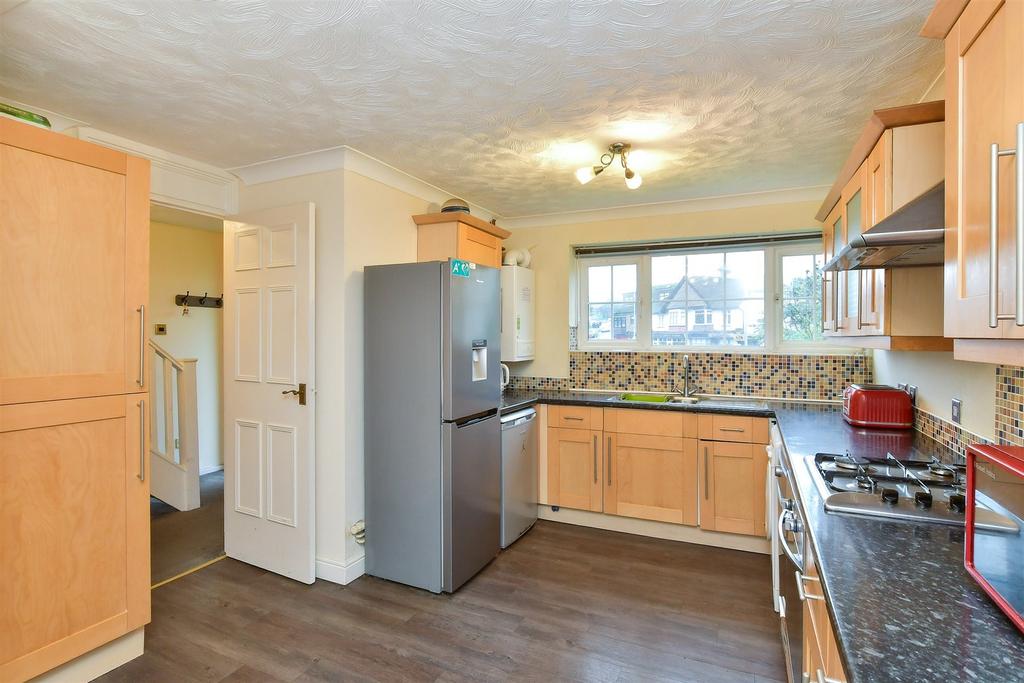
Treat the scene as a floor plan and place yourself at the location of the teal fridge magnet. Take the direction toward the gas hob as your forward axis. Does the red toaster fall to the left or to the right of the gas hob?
left

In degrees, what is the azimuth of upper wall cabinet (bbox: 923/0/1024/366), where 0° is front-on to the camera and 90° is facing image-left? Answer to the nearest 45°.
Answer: approximately 45°

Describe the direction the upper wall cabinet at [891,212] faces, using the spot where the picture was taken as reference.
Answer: facing to the left of the viewer

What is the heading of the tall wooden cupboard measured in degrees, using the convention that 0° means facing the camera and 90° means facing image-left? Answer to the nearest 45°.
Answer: approximately 315°

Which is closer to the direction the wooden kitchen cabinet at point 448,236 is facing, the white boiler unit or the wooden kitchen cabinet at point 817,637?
the wooden kitchen cabinet

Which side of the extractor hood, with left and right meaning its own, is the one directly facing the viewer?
left

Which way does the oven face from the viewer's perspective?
to the viewer's left

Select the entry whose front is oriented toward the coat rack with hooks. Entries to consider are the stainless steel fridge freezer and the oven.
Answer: the oven

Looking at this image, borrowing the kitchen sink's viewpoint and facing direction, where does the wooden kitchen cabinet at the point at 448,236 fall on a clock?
The wooden kitchen cabinet is roughly at 2 o'clock from the kitchen sink.

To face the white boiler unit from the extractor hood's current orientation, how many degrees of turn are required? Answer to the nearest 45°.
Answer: approximately 45° to its right

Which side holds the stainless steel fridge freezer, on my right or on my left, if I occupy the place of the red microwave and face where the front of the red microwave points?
on my right

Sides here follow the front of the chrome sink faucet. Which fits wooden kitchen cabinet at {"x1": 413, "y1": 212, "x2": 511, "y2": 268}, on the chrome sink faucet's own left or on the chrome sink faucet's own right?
on the chrome sink faucet's own right
